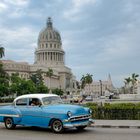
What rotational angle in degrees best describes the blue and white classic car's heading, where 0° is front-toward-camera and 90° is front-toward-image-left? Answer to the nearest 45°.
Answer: approximately 315°

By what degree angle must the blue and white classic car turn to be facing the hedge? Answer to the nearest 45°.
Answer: approximately 90° to its left
